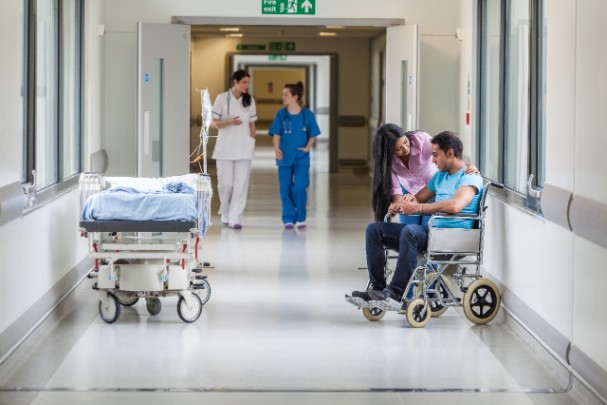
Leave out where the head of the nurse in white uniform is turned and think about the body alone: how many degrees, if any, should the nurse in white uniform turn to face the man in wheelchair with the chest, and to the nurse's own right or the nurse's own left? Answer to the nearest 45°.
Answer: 0° — they already face them

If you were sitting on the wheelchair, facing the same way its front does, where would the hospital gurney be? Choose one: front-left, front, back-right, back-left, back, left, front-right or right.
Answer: front-right

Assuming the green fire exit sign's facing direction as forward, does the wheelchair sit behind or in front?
in front

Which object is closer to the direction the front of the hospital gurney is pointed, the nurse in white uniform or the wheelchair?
the wheelchair
